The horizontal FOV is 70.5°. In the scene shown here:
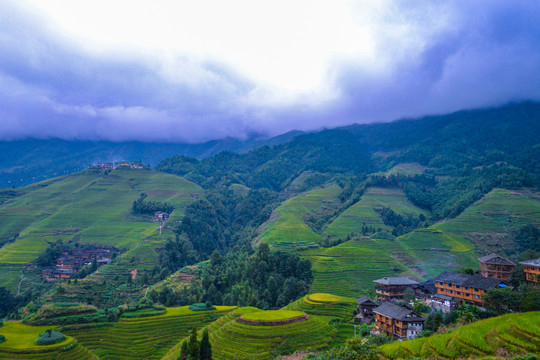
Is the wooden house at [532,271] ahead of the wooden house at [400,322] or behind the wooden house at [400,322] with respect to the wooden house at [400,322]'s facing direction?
behind

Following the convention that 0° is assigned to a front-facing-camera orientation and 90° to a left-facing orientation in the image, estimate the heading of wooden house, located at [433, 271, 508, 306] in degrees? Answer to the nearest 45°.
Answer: approximately 45°

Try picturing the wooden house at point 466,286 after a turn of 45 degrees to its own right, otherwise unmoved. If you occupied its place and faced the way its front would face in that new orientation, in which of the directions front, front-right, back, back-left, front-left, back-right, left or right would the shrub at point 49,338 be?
front-left

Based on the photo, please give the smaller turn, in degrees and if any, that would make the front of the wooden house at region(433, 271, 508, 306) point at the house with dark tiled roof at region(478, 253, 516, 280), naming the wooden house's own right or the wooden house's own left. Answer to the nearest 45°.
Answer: approximately 180°

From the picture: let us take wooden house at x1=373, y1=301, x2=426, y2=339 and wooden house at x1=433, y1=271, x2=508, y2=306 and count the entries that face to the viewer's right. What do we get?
0

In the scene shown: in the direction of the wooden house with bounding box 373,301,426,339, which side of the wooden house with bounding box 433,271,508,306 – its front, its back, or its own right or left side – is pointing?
front

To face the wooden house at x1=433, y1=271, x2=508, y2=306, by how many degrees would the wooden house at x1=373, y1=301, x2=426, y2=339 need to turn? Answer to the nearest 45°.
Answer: approximately 180°

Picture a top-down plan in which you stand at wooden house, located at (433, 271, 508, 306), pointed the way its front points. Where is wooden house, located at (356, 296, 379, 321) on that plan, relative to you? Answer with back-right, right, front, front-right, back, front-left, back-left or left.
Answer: front-right

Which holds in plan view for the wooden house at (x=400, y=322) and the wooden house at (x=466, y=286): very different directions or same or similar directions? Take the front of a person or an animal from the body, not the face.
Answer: same or similar directions

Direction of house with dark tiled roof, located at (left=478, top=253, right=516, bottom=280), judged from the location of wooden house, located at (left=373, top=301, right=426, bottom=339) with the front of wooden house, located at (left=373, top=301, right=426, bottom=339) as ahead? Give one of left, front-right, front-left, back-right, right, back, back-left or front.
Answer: back

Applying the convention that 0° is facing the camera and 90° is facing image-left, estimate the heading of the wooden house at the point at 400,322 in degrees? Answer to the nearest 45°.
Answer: approximately 45°
